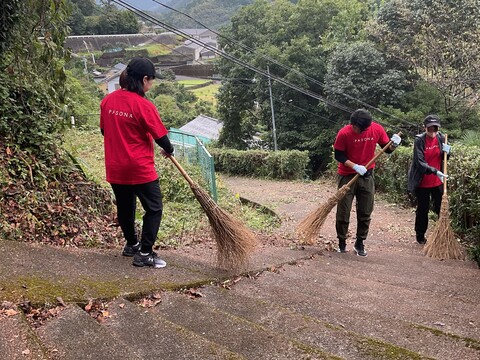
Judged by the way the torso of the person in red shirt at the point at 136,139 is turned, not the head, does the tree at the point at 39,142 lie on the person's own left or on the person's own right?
on the person's own left

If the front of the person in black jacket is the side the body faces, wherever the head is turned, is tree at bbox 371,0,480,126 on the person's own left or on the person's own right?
on the person's own left

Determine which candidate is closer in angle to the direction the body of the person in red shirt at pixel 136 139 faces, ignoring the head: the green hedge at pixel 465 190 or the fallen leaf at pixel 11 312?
the green hedge

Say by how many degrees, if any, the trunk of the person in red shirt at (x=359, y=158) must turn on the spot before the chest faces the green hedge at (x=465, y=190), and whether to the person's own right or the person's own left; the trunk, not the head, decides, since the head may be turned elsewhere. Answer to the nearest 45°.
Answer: approximately 135° to the person's own left

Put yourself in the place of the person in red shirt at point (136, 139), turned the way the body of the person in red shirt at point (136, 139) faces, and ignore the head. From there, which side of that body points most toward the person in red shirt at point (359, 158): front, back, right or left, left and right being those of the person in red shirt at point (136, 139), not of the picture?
front

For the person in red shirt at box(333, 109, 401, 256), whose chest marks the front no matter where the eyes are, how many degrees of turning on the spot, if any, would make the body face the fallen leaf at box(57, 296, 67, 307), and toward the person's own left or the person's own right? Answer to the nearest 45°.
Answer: approximately 45° to the person's own right

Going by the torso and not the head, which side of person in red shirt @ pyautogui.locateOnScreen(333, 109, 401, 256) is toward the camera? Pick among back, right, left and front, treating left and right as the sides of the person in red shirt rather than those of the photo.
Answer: front

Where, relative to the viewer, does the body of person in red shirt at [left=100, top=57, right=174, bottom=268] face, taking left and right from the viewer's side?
facing away from the viewer and to the right of the viewer

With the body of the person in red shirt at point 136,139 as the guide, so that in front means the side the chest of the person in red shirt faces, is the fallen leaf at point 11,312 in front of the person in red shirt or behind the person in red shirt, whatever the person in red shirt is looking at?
behind

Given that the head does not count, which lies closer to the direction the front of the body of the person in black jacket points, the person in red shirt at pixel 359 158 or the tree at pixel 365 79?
the person in red shirt

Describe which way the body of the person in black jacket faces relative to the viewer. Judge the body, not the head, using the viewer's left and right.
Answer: facing the viewer and to the right of the viewer

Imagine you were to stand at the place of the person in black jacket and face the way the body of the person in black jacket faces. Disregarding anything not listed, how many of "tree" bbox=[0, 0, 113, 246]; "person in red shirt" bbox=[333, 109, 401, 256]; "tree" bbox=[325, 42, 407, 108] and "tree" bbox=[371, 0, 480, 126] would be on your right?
2

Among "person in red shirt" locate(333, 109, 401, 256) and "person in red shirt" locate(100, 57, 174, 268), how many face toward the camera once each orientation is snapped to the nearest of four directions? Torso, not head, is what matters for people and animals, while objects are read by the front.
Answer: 1
